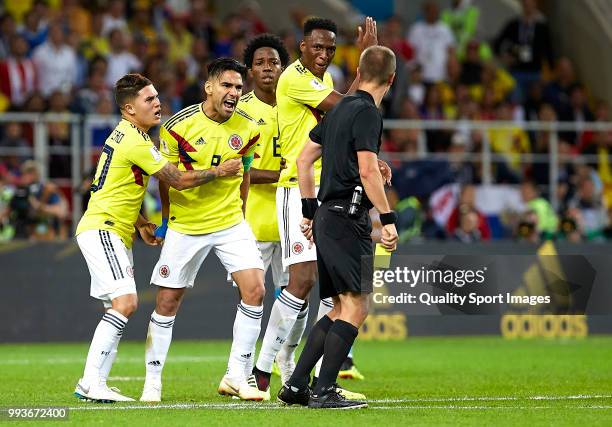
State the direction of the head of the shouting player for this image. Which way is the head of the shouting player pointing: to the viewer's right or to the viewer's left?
to the viewer's right

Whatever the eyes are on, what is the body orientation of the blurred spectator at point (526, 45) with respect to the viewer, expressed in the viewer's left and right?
facing the viewer

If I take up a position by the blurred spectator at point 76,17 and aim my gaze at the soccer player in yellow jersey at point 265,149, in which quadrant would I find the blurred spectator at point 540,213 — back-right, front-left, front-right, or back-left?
front-left

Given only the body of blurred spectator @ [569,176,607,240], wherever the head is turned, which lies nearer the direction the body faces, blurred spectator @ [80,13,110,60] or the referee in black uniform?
the referee in black uniform

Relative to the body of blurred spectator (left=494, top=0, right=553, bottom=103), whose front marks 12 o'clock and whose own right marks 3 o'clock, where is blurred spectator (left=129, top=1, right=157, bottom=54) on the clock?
blurred spectator (left=129, top=1, right=157, bottom=54) is roughly at 2 o'clock from blurred spectator (left=494, top=0, right=553, bottom=103).

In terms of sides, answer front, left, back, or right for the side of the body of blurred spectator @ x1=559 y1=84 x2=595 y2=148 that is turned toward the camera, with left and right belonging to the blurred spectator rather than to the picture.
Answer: front

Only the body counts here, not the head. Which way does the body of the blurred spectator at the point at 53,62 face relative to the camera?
toward the camera

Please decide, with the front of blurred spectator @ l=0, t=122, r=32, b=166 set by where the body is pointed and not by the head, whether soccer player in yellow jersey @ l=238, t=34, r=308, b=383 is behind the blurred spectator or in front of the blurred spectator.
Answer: in front

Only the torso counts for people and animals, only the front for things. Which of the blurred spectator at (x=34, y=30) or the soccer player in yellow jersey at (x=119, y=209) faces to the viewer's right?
the soccer player in yellow jersey

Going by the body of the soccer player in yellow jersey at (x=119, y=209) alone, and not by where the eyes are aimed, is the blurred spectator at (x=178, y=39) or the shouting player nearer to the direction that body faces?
the shouting player

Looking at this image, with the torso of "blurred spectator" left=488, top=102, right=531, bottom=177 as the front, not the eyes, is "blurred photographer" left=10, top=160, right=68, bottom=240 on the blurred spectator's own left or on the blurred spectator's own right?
on the blurred spectator's own right

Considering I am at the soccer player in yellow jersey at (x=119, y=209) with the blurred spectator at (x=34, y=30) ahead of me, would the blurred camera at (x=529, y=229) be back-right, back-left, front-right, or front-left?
front-right

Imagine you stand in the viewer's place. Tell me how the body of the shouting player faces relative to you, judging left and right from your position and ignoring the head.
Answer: facing the viewer and to the right of the viewer

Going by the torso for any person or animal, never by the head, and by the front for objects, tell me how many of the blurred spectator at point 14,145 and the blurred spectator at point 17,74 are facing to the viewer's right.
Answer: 0

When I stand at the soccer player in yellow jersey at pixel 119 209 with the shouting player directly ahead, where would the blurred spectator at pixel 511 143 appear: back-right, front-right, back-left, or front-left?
front-left
